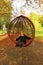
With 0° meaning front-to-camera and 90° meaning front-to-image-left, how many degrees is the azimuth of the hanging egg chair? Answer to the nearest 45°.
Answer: approximately 0°
